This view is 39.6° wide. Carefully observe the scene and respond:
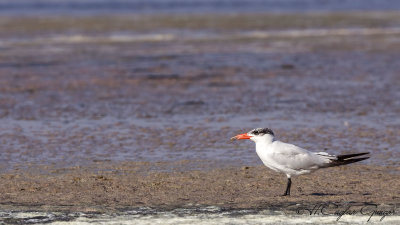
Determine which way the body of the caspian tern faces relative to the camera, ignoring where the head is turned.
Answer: to the viewer's left
